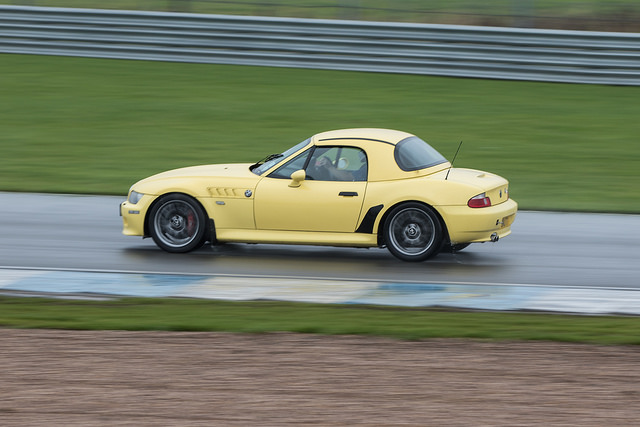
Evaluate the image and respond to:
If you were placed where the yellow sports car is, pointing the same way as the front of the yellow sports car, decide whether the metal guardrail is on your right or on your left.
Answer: on your right

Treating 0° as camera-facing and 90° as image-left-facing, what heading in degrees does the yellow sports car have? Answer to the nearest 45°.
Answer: approximately 90°
